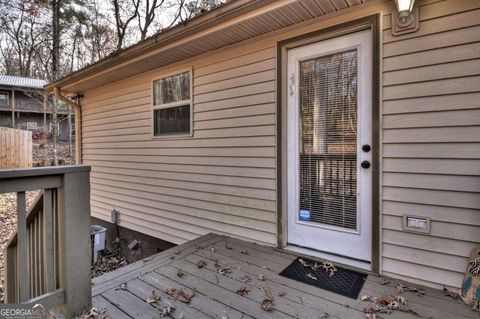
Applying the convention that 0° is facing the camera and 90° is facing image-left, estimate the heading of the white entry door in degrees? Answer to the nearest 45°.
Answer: approximately 45°

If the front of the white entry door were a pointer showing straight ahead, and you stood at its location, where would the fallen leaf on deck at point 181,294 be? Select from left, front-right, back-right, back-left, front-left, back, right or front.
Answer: front

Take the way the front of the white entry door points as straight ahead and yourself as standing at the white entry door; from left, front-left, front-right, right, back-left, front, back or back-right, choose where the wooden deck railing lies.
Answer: front

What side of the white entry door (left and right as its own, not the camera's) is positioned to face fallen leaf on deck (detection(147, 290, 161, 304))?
front

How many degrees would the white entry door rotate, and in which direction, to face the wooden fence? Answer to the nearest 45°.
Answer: approximately 90° to its right

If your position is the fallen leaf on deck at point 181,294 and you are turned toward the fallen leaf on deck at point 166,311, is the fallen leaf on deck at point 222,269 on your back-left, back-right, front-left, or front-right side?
back-left

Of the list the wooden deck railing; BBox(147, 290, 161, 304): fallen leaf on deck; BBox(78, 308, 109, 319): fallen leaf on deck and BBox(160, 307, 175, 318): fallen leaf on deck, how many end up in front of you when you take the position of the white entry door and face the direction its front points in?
4

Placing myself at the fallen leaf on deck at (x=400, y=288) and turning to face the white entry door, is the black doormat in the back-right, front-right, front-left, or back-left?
front-left

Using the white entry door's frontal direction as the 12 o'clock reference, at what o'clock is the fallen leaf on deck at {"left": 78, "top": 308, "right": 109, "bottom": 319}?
The fallen leaf on deck is roughly at 12 o'clock from the white entry door.
